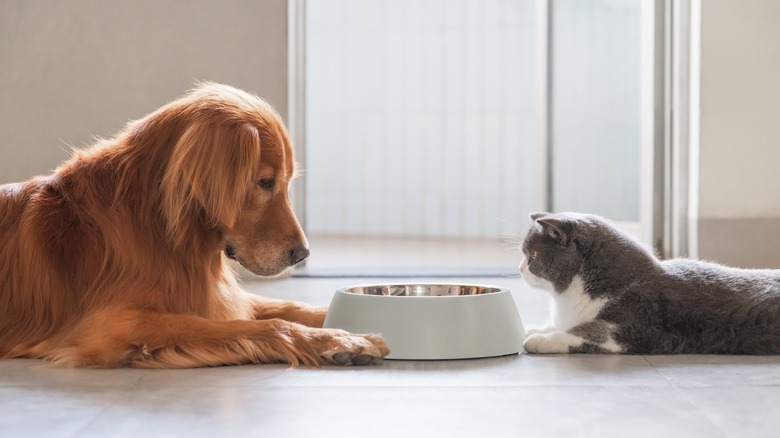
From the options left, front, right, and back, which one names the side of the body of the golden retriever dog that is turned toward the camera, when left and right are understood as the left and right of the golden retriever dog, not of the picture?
right

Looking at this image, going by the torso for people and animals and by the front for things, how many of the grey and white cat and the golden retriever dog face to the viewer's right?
1

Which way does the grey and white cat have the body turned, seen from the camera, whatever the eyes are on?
to the viewer's left

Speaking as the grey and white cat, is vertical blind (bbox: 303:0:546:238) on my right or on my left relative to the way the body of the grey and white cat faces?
on my right

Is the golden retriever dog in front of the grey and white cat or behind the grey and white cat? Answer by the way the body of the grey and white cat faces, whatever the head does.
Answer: in front

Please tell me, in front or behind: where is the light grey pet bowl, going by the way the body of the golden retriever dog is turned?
in front

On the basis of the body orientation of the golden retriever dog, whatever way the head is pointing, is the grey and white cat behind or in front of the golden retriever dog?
in front
